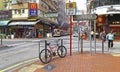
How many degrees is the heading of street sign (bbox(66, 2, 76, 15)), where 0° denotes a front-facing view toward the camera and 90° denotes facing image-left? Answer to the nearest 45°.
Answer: approximately 0°

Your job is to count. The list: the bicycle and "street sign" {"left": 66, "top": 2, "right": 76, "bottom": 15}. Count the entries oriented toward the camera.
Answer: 1
